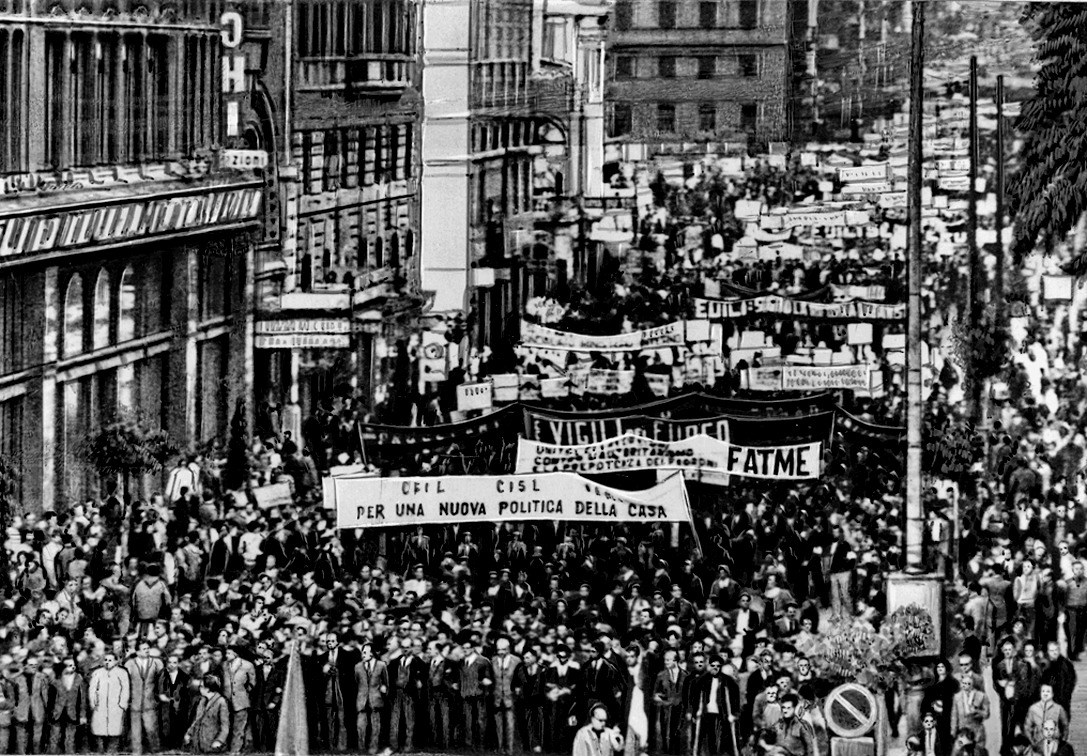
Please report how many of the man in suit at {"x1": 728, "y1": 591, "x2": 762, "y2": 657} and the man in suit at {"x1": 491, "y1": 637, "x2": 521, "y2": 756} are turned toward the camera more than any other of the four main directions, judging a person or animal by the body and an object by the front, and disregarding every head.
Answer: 2

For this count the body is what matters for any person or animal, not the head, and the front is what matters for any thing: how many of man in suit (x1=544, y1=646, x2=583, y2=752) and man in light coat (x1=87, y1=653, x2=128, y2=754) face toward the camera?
2

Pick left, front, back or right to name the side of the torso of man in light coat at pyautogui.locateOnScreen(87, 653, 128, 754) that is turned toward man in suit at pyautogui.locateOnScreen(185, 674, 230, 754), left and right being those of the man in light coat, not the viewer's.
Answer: left

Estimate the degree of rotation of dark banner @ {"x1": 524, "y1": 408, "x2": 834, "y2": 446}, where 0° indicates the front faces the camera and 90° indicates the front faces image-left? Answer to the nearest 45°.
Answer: approximately 0°
